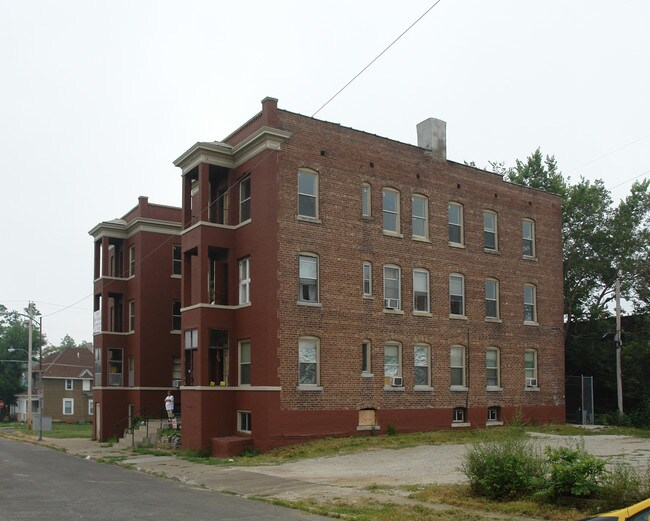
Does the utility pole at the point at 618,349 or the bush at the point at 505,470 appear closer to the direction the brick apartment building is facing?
the bush

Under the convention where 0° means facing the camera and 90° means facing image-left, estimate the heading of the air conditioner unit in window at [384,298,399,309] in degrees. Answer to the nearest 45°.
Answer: approximately 315°

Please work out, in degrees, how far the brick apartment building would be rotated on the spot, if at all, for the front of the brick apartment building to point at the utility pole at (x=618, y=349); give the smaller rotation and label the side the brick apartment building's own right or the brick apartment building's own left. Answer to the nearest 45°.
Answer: approximately 180°

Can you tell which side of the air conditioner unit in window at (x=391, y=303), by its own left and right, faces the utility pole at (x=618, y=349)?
left

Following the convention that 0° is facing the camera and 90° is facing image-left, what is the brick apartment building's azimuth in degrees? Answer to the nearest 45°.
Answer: approximately 45°

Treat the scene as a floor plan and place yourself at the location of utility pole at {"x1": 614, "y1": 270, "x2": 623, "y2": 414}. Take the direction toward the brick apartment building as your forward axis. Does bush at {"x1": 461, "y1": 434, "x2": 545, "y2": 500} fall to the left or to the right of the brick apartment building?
left

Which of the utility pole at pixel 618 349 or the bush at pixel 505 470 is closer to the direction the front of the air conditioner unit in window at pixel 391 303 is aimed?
the bush

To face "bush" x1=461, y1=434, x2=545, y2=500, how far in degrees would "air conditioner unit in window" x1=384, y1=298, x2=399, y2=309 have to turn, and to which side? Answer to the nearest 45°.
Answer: approximately 45° to its right
